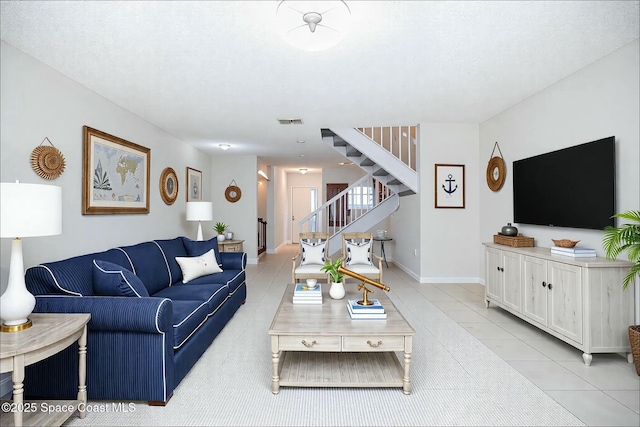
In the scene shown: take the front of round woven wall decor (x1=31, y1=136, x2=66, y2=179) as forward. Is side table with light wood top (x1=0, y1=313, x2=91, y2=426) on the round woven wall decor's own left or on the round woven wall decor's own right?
on the round woven wall decor's own right

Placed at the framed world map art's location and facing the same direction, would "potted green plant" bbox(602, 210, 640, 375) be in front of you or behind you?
in front

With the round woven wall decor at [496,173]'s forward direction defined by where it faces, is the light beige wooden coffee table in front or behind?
in front

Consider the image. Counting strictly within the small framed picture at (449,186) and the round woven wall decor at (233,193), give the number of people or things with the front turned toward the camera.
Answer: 2

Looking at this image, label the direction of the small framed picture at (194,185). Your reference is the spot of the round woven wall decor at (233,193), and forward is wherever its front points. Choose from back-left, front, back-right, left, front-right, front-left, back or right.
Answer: front-right

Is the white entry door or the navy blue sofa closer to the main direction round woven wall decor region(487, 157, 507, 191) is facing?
the navy blue sofa

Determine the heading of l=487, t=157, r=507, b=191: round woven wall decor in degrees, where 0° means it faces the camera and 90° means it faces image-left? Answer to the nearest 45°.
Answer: approximately 45°

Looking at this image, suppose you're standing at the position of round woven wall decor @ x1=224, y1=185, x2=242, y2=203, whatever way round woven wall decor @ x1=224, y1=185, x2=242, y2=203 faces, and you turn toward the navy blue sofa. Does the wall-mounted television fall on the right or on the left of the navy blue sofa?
left

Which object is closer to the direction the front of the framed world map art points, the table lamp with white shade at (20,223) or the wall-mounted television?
the wall-mounted television

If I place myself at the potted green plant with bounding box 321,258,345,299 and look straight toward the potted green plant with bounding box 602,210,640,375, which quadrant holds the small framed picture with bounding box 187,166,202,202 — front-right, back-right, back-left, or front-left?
back-left

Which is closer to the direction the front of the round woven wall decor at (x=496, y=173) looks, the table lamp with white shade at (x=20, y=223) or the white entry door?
the table lamp with white shade

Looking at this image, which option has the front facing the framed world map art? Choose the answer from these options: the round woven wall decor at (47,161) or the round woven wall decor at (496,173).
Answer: the round woven wall decor at (496,173)

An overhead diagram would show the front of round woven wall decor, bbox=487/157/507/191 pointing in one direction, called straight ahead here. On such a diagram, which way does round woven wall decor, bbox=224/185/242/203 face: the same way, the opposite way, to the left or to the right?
to the left

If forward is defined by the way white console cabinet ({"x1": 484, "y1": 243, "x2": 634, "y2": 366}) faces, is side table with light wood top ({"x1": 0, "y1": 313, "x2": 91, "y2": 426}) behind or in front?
in front
